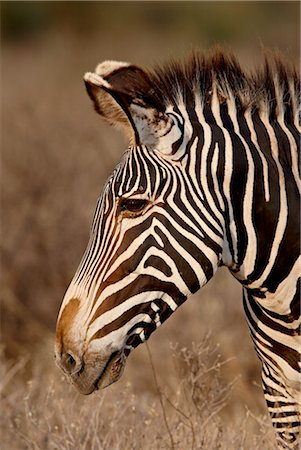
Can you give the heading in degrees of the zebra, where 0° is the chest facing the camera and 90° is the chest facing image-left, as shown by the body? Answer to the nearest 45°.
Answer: approximately 90°
